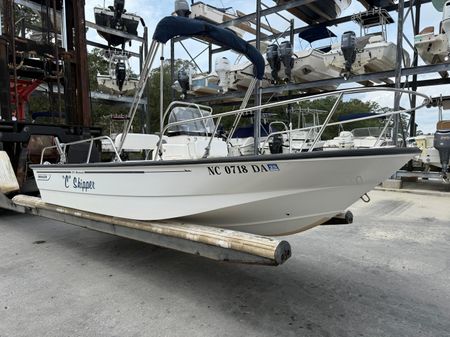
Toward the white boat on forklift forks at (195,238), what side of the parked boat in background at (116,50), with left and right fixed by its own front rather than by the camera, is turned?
back

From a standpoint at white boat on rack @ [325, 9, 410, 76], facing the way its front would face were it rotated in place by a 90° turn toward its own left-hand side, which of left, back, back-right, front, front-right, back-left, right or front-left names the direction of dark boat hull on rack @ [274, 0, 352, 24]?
front

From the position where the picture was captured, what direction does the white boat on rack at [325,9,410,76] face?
facing away from the viewer and to the right of the viewer

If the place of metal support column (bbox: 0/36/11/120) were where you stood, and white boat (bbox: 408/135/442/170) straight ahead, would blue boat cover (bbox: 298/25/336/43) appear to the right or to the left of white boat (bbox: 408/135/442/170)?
left

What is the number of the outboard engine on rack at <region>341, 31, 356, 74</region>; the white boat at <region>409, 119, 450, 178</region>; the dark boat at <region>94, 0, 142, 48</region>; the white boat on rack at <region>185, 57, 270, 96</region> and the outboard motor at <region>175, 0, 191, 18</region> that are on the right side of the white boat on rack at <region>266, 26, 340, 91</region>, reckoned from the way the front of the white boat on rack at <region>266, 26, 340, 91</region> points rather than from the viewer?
2

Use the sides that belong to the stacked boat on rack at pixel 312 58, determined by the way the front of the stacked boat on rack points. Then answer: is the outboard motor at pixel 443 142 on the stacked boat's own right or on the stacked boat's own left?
on the stacked boat's own right

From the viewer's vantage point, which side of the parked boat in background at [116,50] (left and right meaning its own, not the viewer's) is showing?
back

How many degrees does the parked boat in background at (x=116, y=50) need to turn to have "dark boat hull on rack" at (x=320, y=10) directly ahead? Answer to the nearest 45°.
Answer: approximately 135° to its right

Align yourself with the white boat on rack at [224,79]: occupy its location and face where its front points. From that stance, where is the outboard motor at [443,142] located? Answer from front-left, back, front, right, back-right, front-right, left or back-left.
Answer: right

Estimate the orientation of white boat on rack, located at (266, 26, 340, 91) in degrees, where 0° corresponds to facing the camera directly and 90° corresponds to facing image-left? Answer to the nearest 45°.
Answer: approximately 225°

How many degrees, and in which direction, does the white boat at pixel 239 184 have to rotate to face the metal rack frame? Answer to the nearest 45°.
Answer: approximately 90° to its left

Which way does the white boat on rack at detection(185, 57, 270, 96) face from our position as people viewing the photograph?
facing away from the viewer and to the right of the viewer

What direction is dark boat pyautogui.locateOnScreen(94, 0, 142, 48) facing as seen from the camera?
away from the camera
